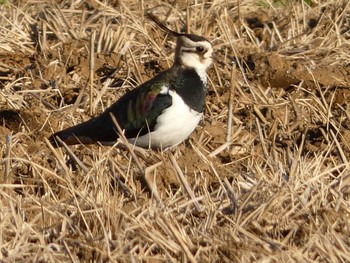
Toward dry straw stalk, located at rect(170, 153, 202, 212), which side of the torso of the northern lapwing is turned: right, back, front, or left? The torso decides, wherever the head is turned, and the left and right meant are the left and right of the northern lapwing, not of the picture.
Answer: right

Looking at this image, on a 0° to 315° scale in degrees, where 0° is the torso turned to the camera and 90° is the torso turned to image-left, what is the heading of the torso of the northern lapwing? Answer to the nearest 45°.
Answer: approximately 270°
